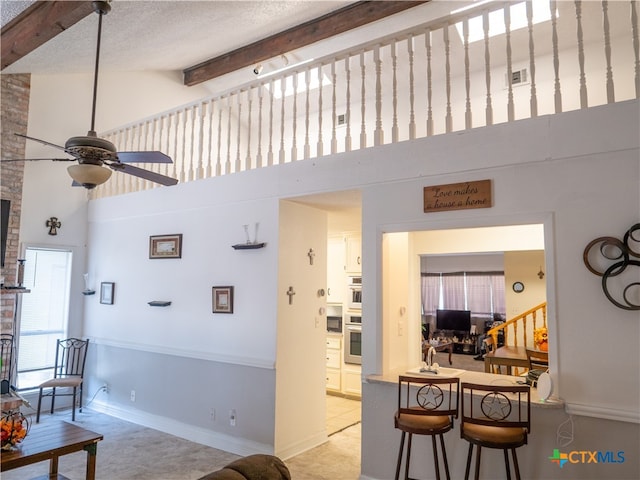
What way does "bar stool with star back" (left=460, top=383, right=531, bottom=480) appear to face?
away from the camera

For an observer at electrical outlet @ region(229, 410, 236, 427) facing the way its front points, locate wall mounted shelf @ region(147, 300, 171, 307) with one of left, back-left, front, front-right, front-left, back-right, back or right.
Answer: right

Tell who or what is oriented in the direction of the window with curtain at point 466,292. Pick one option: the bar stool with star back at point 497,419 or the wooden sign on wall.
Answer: the bar stool with star back

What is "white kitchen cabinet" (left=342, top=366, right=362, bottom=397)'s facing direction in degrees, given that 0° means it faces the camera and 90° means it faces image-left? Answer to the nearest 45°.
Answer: approximately 45°

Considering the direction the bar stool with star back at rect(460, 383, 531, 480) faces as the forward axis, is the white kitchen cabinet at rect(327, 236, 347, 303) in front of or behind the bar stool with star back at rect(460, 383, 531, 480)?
in front

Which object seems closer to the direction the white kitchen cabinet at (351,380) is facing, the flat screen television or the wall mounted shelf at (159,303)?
the wall mounted shelf

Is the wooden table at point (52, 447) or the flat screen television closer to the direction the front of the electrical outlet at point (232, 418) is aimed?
the wooden table

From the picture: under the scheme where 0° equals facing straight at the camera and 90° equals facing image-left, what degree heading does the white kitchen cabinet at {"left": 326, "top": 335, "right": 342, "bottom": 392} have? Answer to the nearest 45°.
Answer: approximately 45°

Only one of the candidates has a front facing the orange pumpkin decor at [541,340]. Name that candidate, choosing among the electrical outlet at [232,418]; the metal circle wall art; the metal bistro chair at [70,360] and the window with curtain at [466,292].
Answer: the window with curtain
